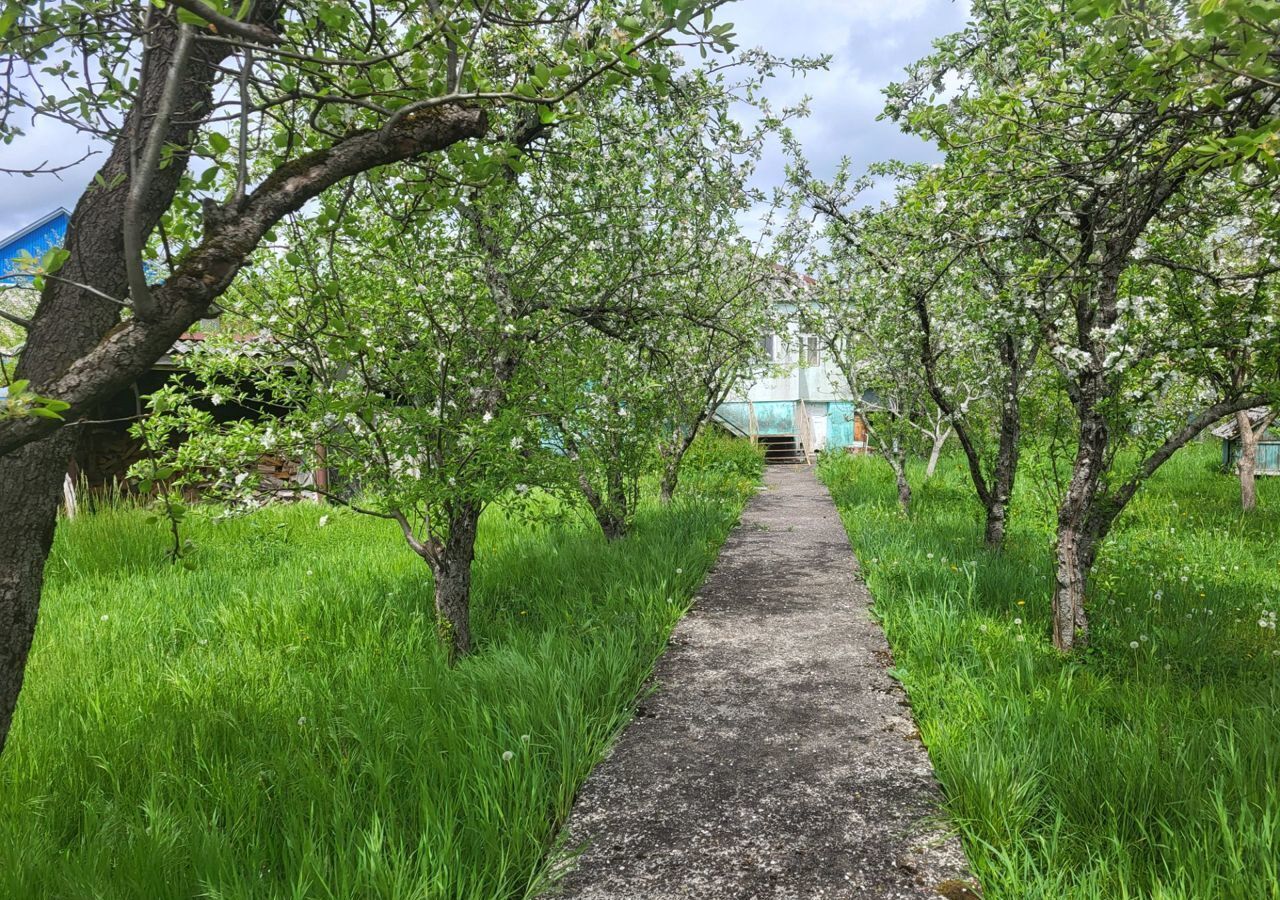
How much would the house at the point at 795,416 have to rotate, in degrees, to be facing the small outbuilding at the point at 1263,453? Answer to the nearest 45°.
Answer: approximately 45° to its left

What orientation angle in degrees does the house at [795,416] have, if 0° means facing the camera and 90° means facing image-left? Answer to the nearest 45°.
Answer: approximately 0°
